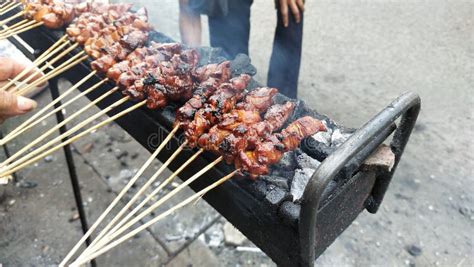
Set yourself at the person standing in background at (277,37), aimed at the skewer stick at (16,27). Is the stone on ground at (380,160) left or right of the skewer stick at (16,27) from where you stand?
left

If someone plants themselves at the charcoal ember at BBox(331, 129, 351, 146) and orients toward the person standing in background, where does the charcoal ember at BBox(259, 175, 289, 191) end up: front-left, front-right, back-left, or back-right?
back-left
